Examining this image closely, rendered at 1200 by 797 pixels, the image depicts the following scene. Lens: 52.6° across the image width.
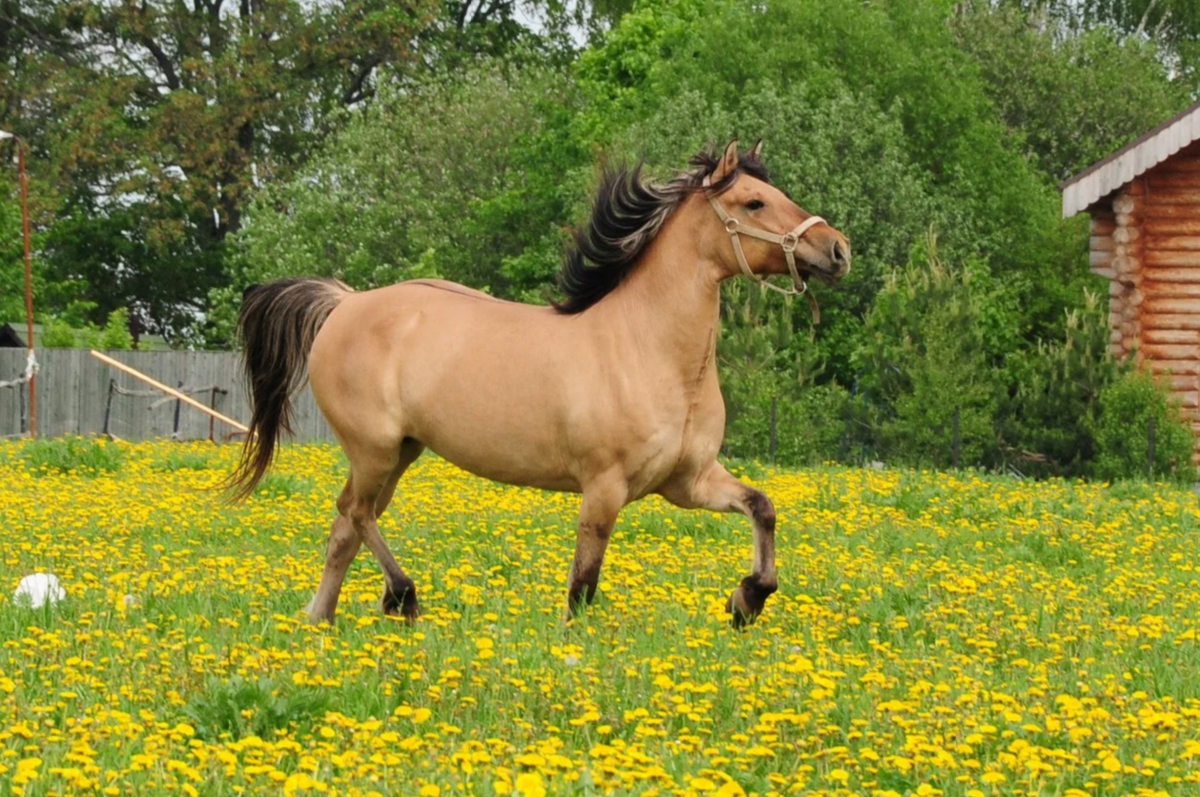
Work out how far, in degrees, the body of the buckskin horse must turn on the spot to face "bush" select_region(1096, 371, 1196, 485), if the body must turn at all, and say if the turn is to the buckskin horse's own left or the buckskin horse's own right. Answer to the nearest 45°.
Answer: approximately 45° to the buckskin horse's own left

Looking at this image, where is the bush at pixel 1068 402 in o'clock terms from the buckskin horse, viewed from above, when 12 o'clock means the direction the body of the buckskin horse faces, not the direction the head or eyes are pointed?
The bush is roughly at 10 o'clock from the buckskin horse.

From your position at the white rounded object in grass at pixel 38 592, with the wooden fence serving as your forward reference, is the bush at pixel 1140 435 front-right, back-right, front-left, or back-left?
front-right

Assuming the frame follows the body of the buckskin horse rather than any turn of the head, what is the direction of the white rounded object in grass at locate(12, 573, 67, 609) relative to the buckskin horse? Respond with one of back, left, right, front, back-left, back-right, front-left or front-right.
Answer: back

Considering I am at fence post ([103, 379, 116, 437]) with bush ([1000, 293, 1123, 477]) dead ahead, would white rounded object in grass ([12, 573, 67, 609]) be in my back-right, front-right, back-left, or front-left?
front-right

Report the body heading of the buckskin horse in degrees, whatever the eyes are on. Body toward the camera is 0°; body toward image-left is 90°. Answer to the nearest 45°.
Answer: approximately 270°

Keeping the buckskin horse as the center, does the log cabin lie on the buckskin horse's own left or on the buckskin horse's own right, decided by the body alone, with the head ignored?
on the buckskin horse's own left

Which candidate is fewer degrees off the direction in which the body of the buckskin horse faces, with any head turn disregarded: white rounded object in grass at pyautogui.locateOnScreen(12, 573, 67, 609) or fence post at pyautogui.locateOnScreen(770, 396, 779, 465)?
the fence post

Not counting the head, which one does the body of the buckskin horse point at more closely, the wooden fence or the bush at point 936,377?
the bush
